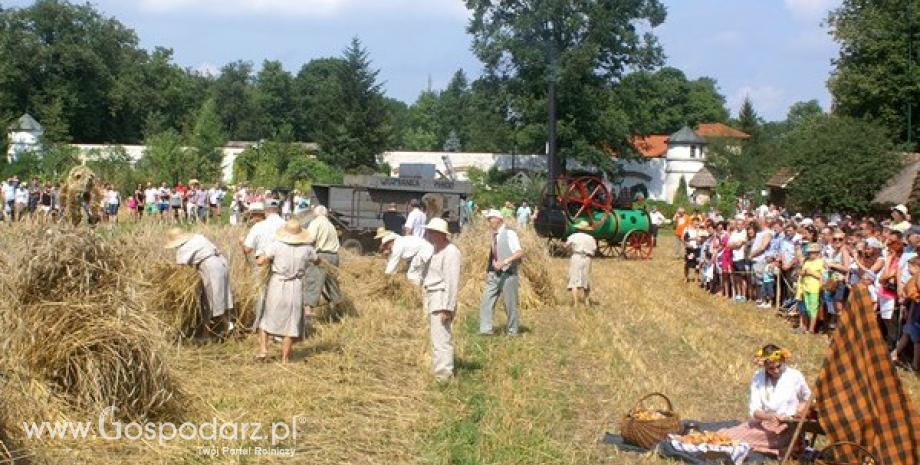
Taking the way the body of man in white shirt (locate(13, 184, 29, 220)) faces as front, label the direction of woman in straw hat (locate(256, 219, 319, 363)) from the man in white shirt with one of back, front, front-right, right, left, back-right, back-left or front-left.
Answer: front

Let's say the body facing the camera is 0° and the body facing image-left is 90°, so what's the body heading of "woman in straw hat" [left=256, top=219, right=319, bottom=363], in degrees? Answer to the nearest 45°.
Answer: approximately 180°

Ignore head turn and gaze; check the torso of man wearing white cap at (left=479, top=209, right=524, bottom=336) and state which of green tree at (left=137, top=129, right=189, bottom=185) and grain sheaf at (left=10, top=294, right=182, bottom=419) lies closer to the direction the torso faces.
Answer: the grain sheaf

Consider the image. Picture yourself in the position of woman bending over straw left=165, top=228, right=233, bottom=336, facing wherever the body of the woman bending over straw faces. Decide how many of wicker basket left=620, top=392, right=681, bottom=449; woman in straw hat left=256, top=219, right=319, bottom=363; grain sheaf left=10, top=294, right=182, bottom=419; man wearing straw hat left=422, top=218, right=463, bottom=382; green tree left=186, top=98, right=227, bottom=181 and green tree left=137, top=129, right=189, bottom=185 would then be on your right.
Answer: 2

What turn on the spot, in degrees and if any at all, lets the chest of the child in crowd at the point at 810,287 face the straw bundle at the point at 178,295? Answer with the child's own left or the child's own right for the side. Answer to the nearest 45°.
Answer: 0° — they already face it

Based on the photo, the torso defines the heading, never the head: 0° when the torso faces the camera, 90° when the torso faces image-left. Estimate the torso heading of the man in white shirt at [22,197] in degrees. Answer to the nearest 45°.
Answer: approximately 0°

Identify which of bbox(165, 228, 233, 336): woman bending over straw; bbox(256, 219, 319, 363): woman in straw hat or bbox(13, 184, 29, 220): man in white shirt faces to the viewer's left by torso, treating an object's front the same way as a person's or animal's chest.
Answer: the woman bending over straw

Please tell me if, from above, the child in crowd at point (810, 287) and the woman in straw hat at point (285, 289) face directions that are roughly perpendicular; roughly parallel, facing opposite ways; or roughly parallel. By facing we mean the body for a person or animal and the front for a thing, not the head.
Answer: roughly perpendicular

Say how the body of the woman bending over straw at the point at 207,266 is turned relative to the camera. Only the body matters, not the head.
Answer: to the viewer's left

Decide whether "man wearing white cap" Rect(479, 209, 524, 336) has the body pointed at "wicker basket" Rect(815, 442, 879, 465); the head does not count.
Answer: no

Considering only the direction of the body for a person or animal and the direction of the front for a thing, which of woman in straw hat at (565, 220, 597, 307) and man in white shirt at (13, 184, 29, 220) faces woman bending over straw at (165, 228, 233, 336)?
the man in white shirt

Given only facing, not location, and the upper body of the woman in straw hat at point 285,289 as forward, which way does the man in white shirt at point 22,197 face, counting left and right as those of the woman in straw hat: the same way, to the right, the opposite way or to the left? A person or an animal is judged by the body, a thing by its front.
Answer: the opposite way

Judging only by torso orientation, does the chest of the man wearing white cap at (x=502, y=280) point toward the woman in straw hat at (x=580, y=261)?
no

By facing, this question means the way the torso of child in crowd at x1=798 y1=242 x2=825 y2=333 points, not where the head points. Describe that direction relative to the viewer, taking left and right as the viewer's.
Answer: facing the viewer and to the left of the viewer
